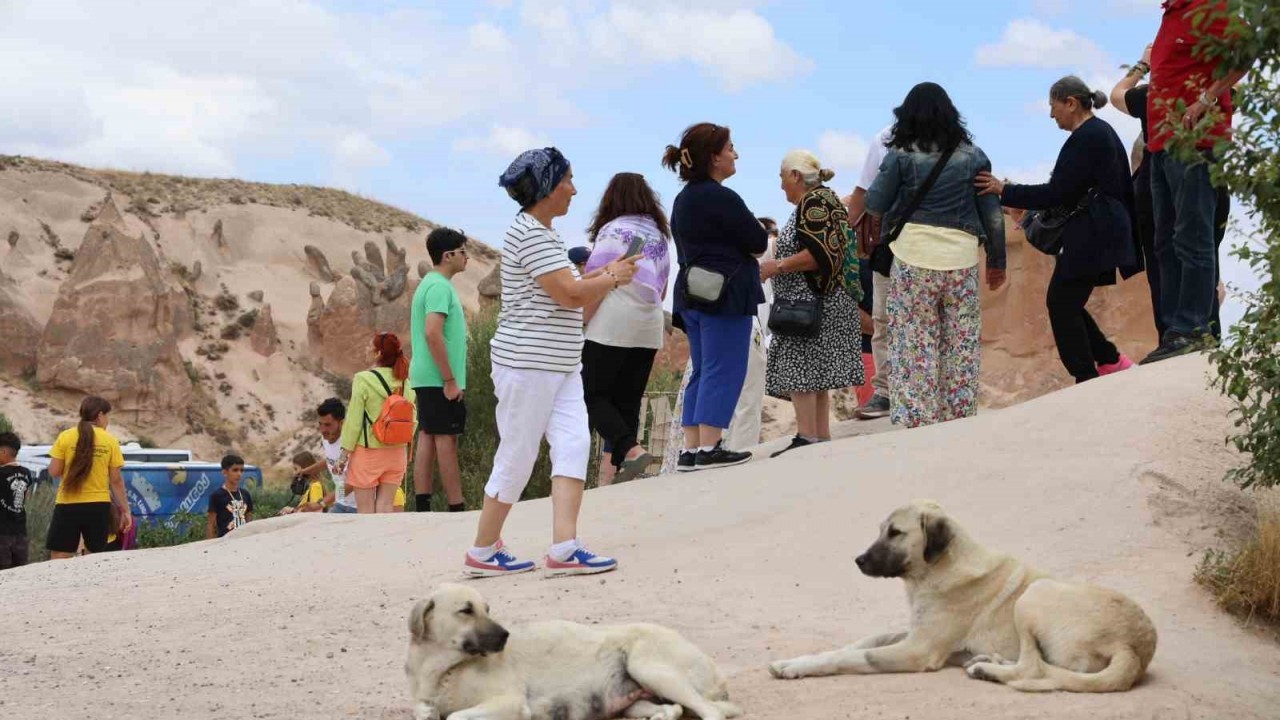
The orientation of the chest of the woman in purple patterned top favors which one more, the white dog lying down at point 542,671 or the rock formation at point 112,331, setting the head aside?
the rock formation

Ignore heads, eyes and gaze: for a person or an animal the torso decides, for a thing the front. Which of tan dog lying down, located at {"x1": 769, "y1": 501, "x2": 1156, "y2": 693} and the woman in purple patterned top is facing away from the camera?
the woman in purple patterned top

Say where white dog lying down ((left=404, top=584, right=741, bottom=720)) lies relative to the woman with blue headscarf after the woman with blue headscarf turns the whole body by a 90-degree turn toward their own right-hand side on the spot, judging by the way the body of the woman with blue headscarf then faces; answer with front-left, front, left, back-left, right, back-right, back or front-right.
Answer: front

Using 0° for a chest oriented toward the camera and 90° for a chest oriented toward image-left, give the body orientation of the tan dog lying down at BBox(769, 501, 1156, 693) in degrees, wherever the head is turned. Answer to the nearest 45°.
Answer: approximately 90°

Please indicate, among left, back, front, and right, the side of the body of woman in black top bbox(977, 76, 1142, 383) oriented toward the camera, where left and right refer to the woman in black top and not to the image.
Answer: left

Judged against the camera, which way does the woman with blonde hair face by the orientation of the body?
to the viewer's left

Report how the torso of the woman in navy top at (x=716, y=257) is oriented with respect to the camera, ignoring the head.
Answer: to the viewer's right

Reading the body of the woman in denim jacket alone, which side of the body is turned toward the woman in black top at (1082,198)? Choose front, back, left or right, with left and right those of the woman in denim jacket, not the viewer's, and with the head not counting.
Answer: right

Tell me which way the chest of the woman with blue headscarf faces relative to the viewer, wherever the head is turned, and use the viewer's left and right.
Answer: facing to the right of the viewer

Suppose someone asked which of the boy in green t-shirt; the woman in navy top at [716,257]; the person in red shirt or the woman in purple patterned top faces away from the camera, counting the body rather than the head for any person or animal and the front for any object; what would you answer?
the woman in purple patterned top

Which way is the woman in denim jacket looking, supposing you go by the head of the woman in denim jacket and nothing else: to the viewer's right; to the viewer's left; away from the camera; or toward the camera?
away from the camera

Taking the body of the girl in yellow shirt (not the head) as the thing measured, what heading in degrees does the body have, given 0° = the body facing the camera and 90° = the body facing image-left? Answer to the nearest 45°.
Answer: approximately 180°

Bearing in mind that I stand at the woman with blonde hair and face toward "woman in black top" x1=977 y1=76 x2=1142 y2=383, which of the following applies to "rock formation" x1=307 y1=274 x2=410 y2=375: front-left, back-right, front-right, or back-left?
back-left

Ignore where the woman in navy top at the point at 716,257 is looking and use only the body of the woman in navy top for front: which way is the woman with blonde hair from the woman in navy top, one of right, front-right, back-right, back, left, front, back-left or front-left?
front-left

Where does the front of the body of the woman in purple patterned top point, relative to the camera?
away from the camera

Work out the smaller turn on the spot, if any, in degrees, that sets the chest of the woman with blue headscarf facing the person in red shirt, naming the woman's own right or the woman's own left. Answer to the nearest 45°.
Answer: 0° — they already face them
